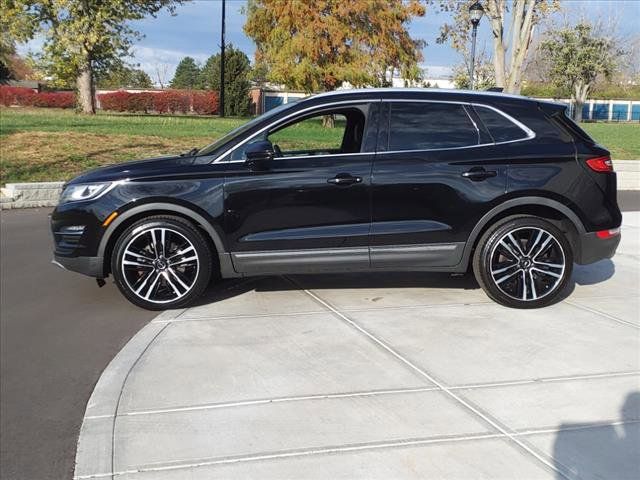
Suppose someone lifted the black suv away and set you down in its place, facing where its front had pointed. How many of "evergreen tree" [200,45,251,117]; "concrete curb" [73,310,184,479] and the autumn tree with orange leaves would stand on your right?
2

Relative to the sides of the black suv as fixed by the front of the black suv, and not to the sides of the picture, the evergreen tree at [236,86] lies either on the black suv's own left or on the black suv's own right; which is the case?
on the black suv's own right

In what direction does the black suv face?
to the viewer's left

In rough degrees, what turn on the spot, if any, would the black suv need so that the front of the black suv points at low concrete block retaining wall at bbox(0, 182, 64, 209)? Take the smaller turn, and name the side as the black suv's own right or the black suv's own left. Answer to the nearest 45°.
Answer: approximately 45° to the black suv's own right

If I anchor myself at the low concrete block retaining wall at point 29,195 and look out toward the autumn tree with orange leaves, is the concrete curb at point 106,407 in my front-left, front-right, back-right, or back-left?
back-right

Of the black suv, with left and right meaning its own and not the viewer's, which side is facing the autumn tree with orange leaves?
right

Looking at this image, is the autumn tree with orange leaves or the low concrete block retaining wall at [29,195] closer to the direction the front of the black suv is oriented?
the low concrete block retaining wall

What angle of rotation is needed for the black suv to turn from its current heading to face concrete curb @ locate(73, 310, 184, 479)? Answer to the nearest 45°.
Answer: approximately 45° to its left
